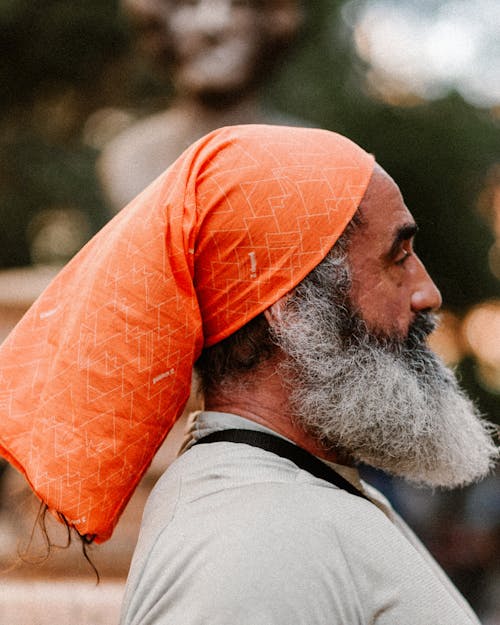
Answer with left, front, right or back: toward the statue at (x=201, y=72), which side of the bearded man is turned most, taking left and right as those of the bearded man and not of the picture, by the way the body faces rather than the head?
left

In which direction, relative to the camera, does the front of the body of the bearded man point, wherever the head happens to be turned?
to the viewer's right

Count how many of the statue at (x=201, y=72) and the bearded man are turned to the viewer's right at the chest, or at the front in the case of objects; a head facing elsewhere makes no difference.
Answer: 1

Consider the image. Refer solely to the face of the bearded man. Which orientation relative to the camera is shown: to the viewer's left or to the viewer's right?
to the viewer's right

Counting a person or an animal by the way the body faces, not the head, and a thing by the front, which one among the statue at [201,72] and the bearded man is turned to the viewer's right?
the bearded man

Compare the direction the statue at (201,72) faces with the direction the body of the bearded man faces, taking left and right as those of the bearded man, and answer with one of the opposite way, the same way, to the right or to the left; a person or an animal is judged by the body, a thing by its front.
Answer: to the right
